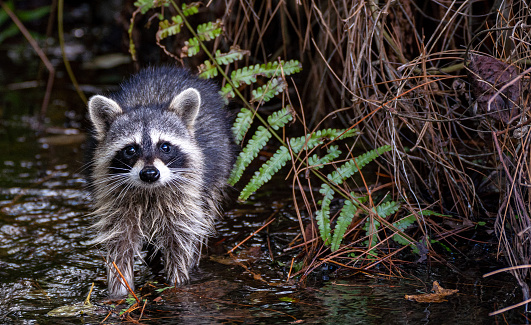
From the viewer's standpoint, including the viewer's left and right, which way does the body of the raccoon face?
facing the viewer

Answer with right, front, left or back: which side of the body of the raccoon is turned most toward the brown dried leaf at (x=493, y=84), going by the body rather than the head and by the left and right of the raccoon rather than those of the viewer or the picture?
left

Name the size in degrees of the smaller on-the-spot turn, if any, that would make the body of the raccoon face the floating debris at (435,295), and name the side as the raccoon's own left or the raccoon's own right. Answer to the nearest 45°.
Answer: approximately 45° to the raccoon's own left
